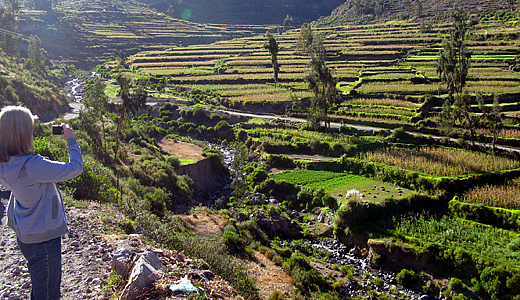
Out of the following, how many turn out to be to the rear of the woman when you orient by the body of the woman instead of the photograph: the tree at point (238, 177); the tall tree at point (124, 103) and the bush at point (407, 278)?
0

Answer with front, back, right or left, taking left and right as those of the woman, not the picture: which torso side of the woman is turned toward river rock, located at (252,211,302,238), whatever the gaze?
front

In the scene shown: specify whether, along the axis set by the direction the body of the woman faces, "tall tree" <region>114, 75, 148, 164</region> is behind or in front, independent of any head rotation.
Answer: in front

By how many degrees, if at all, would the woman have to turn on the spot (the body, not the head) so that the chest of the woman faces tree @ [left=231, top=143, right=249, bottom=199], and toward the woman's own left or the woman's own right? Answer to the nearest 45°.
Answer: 0° — they already face it

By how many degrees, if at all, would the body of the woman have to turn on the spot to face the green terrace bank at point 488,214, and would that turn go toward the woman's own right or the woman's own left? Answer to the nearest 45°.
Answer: approximately 45° to the woman's own right

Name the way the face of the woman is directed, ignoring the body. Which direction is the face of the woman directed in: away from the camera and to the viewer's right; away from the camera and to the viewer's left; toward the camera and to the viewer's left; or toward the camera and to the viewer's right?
away from the camera and to the viewer's right

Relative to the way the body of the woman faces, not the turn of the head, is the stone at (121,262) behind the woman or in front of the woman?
in front

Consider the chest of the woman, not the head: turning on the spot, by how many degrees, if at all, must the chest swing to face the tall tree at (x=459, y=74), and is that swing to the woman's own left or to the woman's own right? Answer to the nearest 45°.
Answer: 0° — they already face it

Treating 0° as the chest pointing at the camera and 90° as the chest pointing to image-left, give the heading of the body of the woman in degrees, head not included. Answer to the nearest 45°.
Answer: approximately 225°
